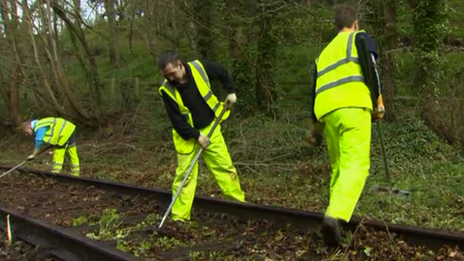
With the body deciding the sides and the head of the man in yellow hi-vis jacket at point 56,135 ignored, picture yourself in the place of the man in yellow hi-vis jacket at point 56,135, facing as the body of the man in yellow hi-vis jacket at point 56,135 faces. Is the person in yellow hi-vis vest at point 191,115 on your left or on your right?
on your left

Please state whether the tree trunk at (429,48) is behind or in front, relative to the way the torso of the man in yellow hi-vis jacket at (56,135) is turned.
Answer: behind

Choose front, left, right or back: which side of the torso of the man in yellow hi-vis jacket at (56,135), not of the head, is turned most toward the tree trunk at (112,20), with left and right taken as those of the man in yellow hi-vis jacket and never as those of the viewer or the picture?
right

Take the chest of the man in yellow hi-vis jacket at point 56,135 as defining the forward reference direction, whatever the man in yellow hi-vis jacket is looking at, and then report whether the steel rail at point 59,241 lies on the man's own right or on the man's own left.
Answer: on the man's own left

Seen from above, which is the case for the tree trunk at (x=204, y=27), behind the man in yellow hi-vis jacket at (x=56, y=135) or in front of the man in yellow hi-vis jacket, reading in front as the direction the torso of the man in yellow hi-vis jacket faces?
behind

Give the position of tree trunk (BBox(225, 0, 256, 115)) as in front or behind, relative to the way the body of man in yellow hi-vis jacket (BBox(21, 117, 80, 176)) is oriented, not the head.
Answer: behind

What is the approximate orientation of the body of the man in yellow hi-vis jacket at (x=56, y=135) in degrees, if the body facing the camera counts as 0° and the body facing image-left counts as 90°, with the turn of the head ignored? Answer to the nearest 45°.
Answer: approximately 90°

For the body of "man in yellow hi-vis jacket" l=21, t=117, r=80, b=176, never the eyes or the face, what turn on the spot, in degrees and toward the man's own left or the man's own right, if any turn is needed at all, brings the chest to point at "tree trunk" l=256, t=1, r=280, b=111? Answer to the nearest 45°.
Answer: approximately 180°
